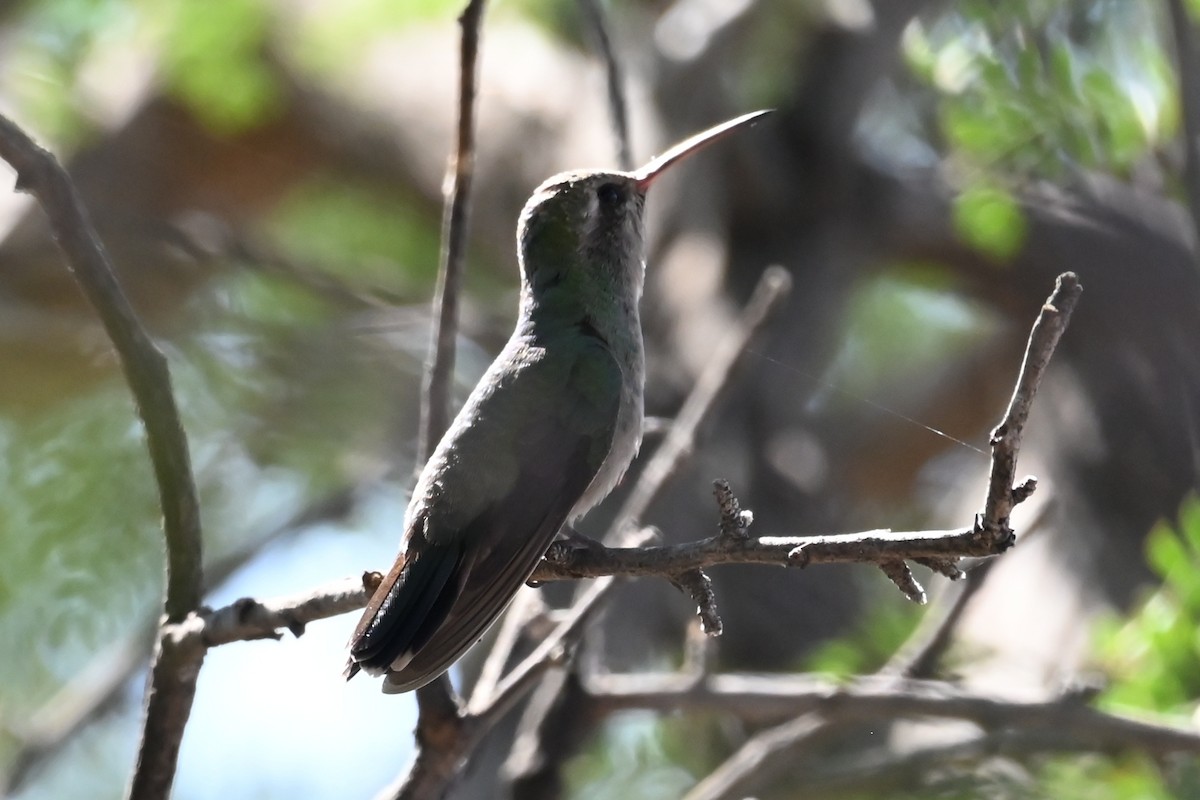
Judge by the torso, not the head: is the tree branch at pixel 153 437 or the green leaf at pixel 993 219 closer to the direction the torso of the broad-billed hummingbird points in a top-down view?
the green leaf

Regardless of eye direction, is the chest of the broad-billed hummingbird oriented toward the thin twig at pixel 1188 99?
yes

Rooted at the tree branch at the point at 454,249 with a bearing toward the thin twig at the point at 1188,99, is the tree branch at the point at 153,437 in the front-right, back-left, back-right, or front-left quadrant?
back-left

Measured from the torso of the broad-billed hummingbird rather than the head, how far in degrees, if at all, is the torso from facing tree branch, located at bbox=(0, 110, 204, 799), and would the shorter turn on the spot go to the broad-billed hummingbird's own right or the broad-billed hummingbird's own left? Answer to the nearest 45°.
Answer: approximately 135° to the broad-billed hummingbird's own right

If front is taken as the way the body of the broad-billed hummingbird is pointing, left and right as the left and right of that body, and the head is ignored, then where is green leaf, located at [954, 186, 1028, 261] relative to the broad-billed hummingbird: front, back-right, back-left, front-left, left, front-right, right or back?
front-left

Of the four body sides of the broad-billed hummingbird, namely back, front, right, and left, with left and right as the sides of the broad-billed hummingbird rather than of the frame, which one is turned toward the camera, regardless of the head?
right
